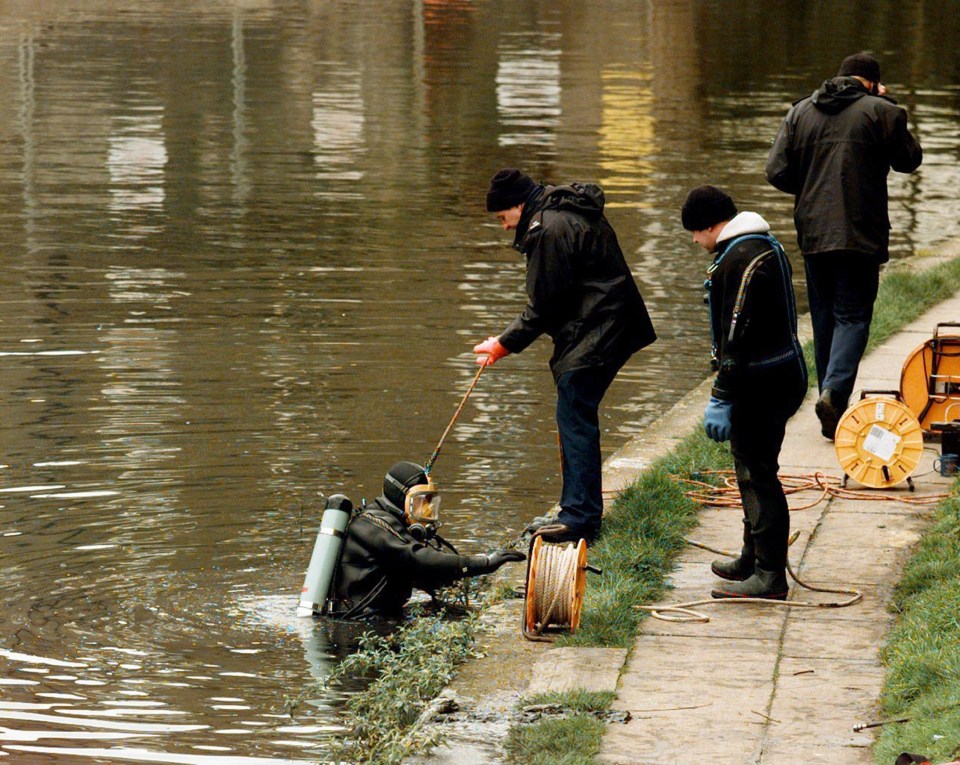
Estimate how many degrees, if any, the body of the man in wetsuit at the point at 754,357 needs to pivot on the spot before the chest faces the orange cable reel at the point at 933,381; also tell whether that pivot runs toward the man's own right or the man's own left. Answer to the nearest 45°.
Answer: approximately 90° to the man's own right

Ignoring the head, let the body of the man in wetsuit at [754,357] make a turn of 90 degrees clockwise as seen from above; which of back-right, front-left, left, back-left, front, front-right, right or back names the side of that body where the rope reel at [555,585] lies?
back-left

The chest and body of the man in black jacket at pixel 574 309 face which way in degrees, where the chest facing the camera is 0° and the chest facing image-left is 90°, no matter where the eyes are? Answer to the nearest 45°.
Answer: approximately 90°

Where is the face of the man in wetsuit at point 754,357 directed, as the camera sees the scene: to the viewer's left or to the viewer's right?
to the viewer's left

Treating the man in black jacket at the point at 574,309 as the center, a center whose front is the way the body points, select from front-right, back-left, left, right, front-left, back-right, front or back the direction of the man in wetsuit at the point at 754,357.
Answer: back-left

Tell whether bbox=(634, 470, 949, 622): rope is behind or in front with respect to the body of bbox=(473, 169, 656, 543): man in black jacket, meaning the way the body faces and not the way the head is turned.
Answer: behind

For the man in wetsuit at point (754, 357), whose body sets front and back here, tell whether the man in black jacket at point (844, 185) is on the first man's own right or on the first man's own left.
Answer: on the first man's own right

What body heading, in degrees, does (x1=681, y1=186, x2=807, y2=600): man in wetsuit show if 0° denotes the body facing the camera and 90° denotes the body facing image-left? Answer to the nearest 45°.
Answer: approximately 90°

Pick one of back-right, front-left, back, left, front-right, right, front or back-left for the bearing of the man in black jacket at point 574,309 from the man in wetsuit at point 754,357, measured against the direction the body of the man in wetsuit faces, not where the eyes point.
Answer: front-right

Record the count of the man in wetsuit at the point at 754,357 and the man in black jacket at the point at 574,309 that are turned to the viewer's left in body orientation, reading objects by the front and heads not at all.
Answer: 2

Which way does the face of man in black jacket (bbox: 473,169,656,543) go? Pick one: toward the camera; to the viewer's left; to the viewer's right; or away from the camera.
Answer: to the viewer's left
